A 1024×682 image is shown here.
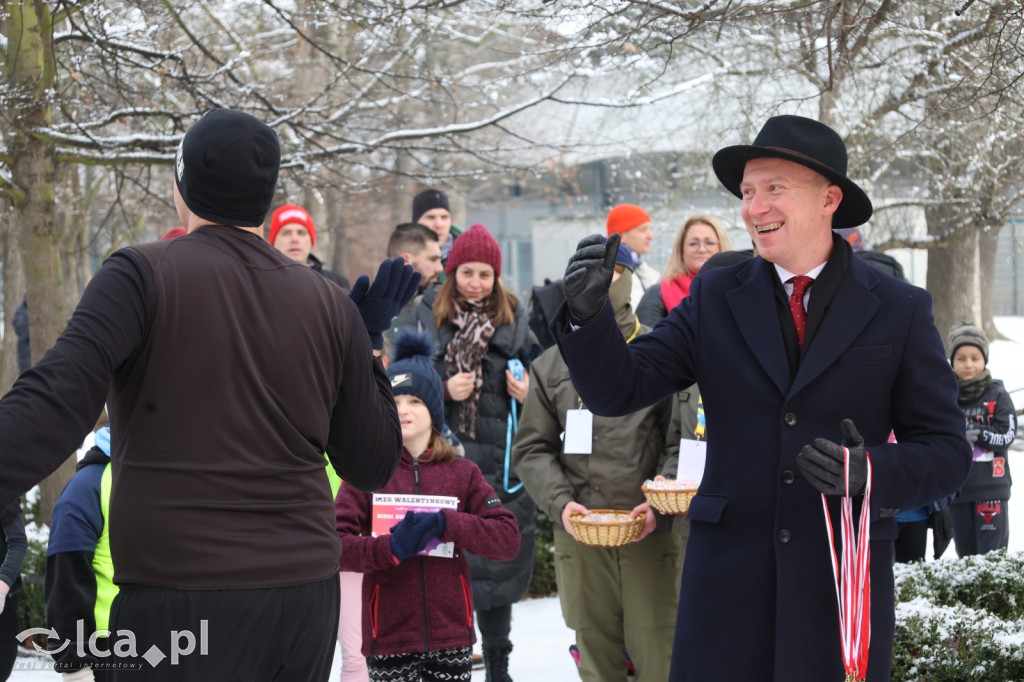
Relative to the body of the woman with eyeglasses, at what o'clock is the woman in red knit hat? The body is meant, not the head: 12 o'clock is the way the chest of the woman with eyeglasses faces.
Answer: The woman in red knit hat is roughly at 2 o'clock from the woman with eyeglasses.

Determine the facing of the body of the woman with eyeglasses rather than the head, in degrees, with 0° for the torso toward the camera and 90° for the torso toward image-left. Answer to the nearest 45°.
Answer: approximately 0°

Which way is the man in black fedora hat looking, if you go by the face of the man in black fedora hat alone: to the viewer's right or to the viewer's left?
to the viewer's left

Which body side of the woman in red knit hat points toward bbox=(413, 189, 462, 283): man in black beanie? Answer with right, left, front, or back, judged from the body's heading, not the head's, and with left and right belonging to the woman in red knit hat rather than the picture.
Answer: back

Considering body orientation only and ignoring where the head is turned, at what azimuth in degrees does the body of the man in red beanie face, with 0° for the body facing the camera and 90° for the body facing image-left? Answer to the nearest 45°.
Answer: approximately 0°

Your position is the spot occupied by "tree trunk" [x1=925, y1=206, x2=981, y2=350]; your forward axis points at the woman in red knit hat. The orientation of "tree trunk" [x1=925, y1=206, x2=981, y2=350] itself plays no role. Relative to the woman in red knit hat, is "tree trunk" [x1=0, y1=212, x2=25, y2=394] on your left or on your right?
right
